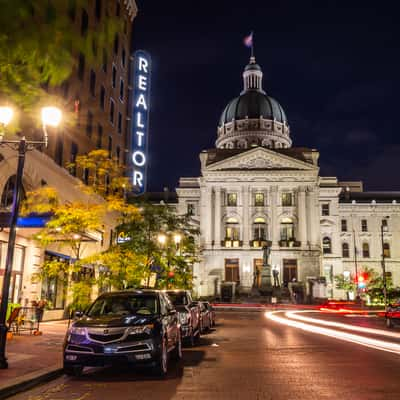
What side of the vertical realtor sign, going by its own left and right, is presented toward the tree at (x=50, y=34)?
front

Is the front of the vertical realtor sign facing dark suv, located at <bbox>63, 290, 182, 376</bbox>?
yes

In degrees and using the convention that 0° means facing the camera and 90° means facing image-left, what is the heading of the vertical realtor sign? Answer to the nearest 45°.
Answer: approximately 0°

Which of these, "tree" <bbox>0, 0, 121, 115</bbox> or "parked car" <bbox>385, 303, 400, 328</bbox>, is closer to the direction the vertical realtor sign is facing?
the tree

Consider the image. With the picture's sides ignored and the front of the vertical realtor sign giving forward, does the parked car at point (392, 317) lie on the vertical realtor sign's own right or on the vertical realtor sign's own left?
on the vertical realtor sign's own left

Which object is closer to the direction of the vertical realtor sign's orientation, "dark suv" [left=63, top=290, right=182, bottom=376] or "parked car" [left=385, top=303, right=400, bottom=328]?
the dark suv
